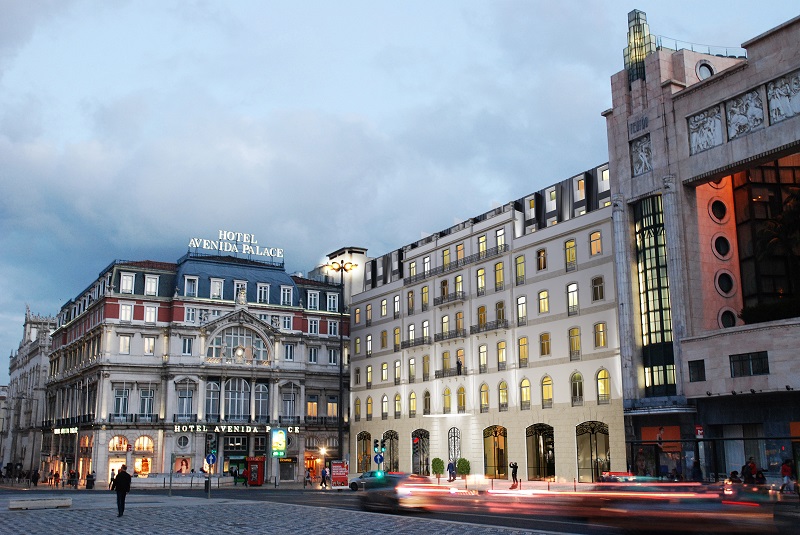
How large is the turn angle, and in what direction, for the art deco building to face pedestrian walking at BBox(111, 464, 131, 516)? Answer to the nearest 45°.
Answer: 0° — it already faces them

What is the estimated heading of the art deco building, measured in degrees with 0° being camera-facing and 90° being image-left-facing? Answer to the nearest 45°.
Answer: approximately 45°
